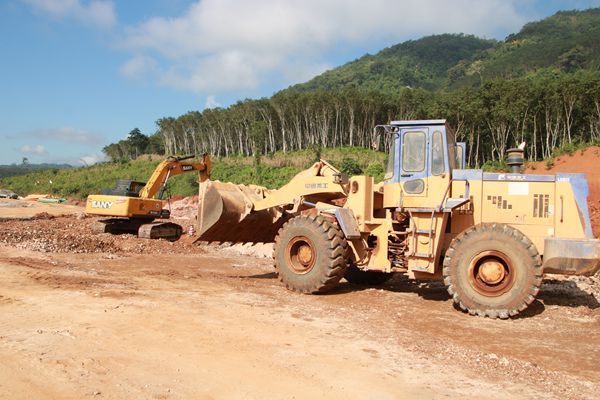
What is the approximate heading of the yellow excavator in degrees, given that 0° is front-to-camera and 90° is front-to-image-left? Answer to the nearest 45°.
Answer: approximately 225°

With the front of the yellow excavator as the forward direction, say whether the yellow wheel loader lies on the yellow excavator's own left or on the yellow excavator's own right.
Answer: on the yellow excavator's own right
